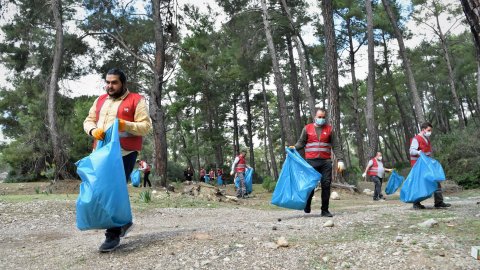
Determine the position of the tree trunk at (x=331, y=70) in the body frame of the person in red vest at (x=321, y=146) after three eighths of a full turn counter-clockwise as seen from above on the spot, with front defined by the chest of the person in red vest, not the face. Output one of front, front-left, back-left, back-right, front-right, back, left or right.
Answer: front-left

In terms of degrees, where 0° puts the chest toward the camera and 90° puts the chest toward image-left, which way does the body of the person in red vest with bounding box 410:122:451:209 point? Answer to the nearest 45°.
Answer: approximately 315°

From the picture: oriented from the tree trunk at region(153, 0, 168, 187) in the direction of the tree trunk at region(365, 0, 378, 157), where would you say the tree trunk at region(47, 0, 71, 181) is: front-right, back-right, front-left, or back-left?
back-left

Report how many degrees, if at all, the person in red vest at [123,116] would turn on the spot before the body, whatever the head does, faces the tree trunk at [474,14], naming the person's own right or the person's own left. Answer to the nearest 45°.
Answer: approximately 90° to the person's own left

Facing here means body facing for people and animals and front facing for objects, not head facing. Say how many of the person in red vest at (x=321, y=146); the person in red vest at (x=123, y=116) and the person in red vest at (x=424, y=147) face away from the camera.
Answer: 0

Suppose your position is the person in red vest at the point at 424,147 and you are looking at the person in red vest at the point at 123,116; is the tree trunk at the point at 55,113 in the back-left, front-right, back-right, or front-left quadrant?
front-right

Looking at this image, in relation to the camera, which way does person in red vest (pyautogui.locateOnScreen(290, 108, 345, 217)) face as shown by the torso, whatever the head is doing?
toward the camera

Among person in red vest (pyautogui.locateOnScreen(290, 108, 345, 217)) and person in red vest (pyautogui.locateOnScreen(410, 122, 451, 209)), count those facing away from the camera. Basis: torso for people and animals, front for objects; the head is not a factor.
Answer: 0

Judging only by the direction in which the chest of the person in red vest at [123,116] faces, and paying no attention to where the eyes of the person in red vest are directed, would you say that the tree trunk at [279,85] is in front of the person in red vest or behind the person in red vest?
behind

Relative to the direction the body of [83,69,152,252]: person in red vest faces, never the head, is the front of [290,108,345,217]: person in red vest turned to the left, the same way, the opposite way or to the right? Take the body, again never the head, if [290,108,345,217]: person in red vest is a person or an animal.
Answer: the same way

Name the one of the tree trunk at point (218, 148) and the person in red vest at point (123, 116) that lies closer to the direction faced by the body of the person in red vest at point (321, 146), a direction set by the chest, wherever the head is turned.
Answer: the person in red vest

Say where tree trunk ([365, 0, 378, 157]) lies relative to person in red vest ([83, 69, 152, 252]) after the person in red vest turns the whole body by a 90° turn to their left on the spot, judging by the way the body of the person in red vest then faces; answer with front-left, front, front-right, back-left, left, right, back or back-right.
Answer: left
